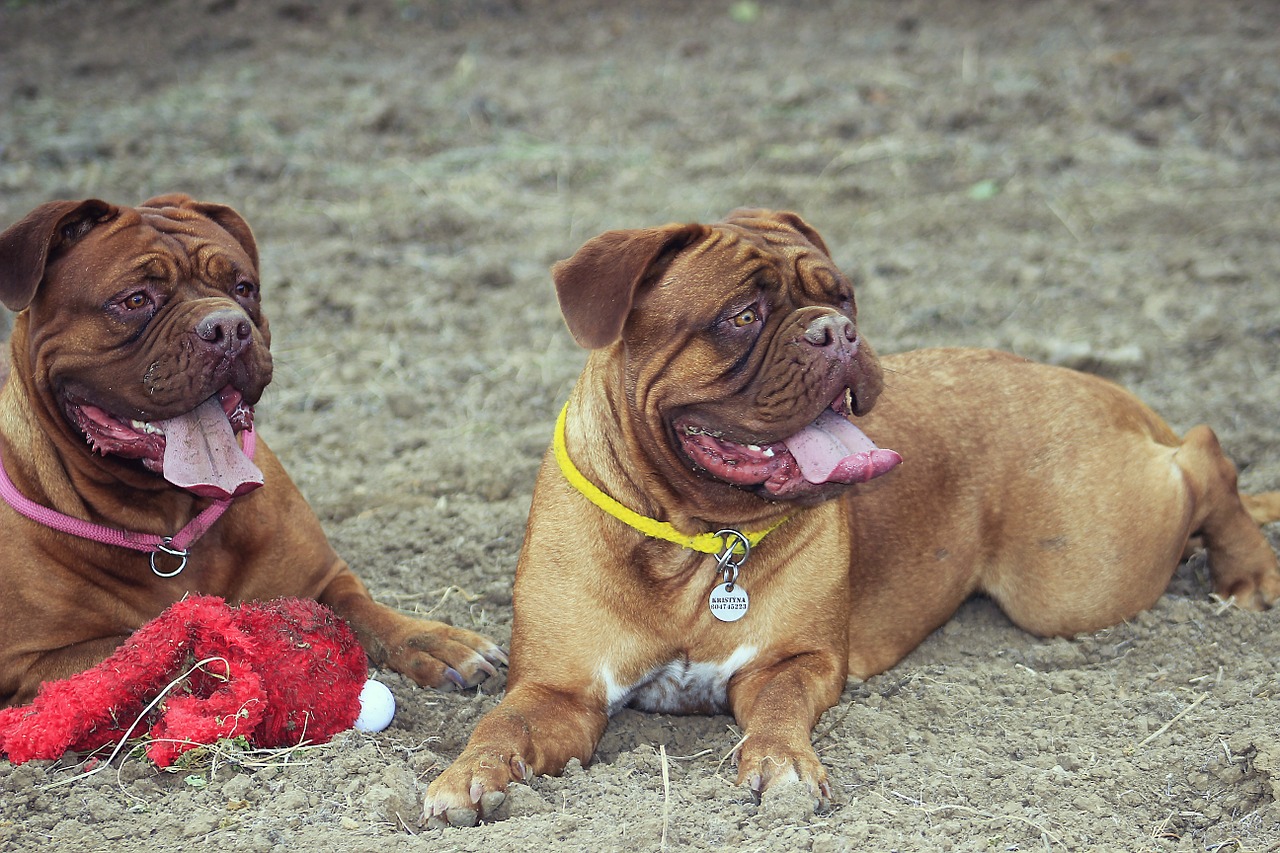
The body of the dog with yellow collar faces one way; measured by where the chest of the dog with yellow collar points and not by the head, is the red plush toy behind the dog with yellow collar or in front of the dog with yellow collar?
in front

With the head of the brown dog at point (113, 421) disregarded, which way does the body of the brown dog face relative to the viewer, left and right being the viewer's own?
facing the viewer and to the right of the viewer

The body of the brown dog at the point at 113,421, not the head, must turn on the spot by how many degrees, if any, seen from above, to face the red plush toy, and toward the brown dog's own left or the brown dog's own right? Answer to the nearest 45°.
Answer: approximately 45° to the brown dog's own right

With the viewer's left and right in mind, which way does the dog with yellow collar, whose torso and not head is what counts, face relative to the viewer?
facing the viewer and to the left of the viewer

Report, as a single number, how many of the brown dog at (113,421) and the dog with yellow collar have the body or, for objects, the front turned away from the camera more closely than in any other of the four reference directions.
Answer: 0

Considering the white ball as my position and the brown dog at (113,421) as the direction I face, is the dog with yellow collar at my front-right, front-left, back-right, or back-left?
back-right

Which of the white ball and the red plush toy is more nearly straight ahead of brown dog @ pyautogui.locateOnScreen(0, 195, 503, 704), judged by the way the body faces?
the white ball

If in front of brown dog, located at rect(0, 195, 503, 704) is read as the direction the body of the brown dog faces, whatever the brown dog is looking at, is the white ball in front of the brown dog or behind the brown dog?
in front
